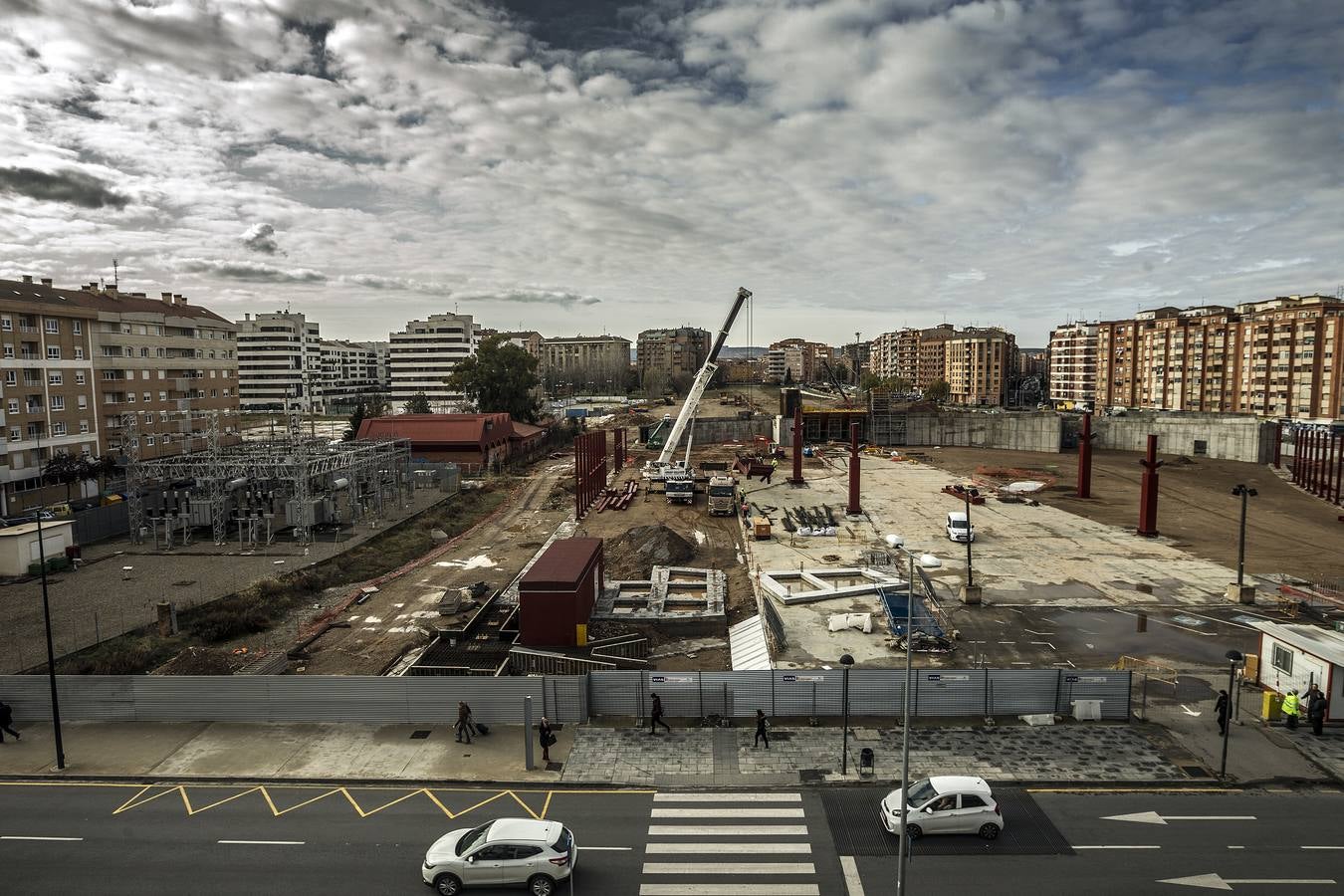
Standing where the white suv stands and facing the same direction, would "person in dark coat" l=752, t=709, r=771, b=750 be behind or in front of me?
behind

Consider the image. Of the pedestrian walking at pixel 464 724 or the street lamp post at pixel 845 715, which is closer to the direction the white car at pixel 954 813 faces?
the pedestrian walking

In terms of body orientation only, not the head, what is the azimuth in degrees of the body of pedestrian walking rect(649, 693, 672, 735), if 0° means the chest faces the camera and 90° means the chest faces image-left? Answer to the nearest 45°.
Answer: approximately 90°

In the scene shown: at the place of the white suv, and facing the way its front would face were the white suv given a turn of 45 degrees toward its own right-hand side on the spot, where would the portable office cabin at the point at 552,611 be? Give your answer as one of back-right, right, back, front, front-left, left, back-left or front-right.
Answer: front-right

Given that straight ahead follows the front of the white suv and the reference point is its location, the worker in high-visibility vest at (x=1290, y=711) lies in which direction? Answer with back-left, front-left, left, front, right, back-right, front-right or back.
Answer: back

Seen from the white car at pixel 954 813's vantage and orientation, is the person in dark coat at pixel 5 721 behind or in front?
in front

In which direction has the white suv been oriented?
to the viewer's left

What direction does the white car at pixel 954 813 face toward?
to the viewer's left
